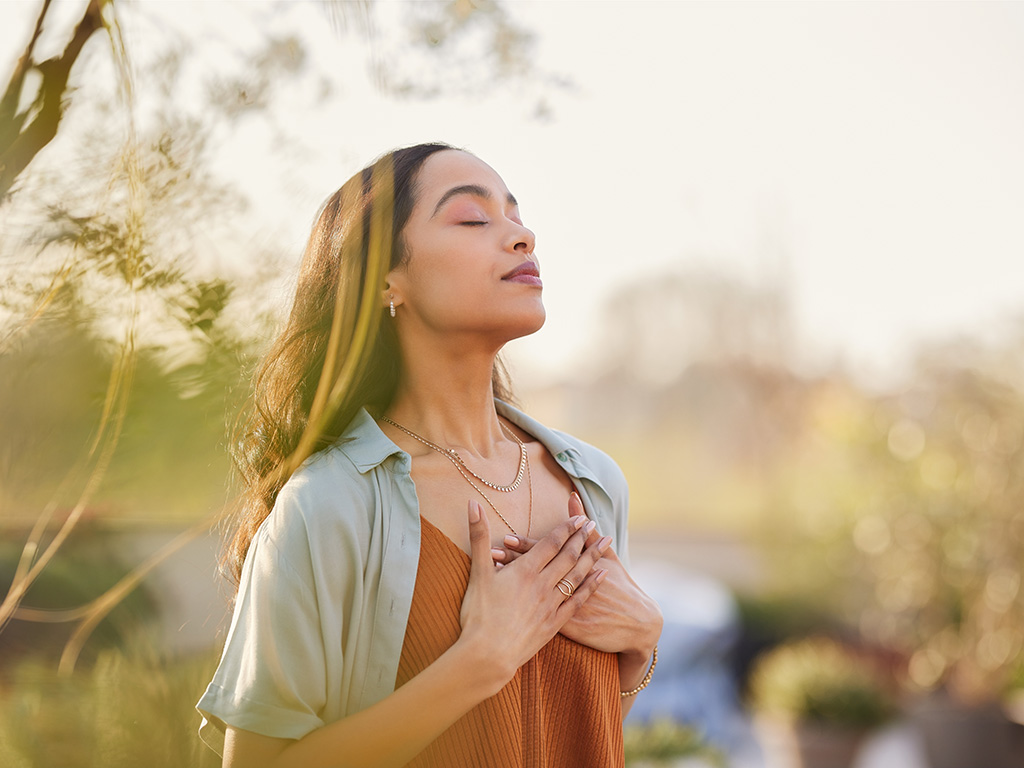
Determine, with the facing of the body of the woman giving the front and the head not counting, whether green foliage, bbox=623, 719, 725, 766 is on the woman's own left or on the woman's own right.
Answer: on the woman's own left

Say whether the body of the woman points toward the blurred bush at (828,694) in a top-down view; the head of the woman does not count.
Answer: no

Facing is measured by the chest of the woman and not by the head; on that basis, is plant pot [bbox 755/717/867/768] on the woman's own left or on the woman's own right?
on the woman's own left
